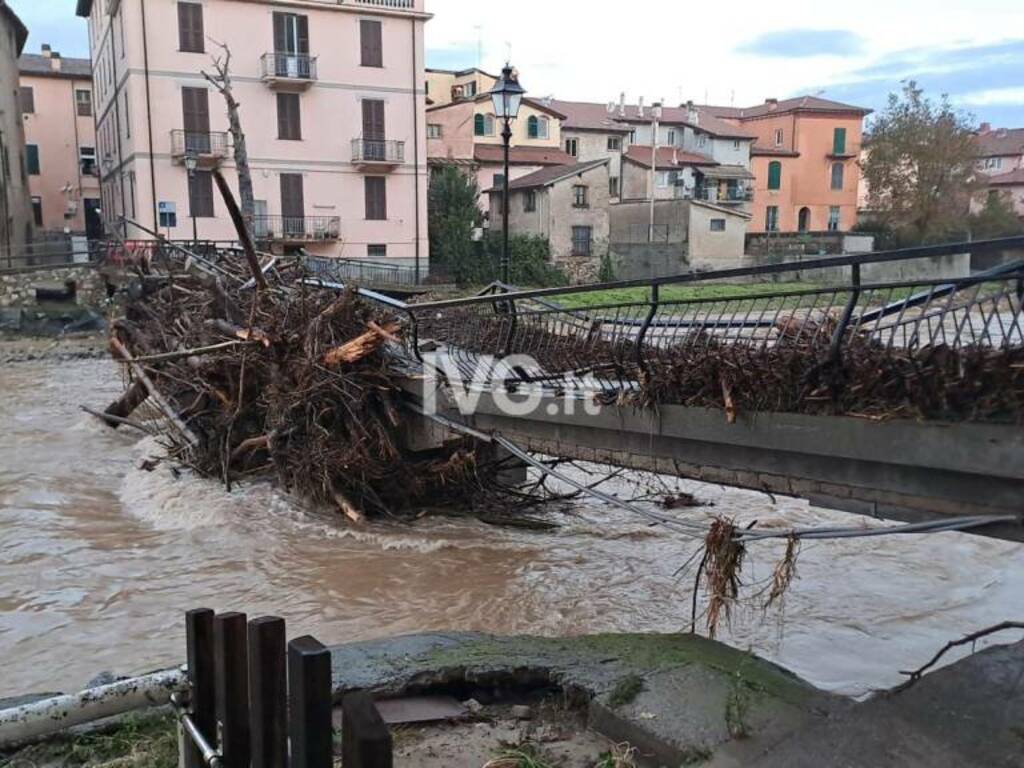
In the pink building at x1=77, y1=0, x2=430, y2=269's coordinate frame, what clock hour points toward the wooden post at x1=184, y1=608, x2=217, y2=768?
The wooden post is roughly at 12 o'clock from the pink building.

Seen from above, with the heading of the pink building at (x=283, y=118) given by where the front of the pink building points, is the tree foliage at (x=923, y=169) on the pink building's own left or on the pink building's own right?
on the pink building's own left

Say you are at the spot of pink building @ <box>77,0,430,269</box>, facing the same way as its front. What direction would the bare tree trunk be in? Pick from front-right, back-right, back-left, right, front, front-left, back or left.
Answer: front

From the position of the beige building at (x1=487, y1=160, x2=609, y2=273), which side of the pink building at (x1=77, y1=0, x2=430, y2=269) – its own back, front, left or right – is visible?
left

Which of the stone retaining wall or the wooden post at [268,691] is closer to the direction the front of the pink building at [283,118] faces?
the wooden post

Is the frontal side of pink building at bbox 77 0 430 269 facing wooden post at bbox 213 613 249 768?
yes

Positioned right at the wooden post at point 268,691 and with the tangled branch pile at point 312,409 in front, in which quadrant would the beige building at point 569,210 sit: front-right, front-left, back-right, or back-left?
front-right

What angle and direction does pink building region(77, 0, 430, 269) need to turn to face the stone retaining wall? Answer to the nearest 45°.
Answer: approximately 45° to its right

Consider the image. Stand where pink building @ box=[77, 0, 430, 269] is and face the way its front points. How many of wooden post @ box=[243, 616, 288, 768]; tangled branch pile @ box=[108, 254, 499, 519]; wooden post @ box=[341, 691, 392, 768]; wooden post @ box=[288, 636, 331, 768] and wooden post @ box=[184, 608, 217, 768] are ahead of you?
5

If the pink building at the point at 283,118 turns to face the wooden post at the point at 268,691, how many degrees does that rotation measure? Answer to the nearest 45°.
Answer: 0° — it already faces it

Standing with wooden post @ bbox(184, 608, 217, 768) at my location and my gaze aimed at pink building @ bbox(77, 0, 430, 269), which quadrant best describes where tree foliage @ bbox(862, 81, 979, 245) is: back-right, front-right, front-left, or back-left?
front-right

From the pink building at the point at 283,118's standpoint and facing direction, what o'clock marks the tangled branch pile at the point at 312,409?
The tangled branch pile is roughly at 12 o'clock from the pink building.

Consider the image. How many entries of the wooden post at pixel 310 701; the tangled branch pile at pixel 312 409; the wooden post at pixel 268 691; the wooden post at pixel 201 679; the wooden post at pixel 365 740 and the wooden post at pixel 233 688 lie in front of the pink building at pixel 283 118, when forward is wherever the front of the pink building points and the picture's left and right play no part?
6

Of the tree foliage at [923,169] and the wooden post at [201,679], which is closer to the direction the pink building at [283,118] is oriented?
the wooden post

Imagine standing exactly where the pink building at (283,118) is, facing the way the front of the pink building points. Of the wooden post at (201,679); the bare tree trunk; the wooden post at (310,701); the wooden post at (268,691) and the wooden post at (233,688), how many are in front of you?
5

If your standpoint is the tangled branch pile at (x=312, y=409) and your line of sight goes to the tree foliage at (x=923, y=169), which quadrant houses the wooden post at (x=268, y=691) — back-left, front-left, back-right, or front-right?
back-right

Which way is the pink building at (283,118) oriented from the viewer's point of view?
toward the camera
